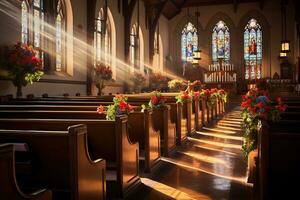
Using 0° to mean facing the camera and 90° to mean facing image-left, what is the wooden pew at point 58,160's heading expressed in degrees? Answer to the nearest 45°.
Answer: approximately 225°

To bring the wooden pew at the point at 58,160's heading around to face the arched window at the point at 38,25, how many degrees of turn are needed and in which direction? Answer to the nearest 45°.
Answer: approximately 45° to its left

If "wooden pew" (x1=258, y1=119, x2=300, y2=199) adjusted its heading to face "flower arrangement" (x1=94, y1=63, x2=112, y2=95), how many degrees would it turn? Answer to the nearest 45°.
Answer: approximately 45° to its left

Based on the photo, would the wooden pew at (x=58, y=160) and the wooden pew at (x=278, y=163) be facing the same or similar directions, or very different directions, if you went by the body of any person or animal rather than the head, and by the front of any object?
same or similar directions

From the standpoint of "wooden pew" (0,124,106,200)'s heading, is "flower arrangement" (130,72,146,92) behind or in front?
in front

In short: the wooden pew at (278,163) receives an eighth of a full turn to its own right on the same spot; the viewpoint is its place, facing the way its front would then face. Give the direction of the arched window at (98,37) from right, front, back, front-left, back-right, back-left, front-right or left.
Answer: left

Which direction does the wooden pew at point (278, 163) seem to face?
away from the camera

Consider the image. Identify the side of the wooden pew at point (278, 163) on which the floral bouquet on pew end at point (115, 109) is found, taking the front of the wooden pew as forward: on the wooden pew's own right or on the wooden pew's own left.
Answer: on the wooden pew's own left

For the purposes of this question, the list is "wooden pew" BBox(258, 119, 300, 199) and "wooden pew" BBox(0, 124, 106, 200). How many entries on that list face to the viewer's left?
0

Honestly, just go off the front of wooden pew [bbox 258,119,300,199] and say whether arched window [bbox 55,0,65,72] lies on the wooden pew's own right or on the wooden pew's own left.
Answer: on the wooden pew's own left
